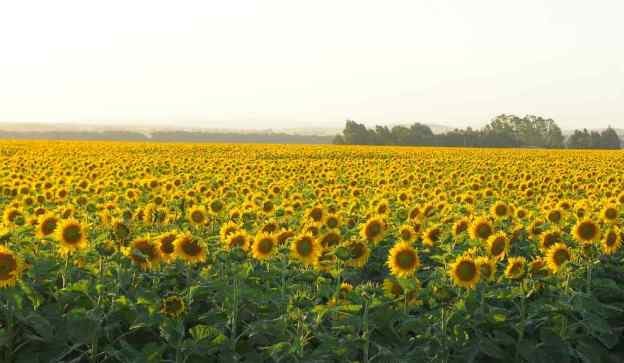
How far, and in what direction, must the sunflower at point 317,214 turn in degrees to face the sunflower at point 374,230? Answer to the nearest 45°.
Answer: approximately 45° to its left

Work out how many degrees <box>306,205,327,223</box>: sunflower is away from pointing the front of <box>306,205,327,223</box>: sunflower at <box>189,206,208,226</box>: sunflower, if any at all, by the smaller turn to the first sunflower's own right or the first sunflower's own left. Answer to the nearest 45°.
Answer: approximately 90° to the first sunflower's own right

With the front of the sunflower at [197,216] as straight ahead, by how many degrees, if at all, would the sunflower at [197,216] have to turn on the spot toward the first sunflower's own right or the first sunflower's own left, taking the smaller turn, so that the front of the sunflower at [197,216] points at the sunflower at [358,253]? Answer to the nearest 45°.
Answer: approximately 45° to the first sunflower's own left

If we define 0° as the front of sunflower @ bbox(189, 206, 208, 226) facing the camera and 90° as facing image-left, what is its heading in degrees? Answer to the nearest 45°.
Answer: approximately 0°

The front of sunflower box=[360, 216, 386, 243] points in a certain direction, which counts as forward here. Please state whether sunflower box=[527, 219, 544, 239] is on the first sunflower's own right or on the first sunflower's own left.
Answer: on the first sunflower's own left

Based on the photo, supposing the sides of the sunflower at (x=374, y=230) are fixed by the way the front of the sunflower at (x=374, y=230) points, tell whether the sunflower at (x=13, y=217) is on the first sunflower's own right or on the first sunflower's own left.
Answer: on the first sunflower's own right

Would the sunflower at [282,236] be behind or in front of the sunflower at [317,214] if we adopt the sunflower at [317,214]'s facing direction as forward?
in front

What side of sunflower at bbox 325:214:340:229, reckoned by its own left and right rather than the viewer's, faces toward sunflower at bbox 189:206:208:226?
right

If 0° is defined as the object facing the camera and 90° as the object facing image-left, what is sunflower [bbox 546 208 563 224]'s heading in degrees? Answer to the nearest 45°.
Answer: approximately 0°

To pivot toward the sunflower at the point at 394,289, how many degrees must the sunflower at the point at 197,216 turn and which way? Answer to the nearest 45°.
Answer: approximately 45° to its left

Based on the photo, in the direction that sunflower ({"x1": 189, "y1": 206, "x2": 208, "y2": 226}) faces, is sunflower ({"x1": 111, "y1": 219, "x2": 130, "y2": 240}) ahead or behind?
ahead

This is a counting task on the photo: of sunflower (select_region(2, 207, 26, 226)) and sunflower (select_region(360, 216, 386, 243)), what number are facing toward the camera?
2
